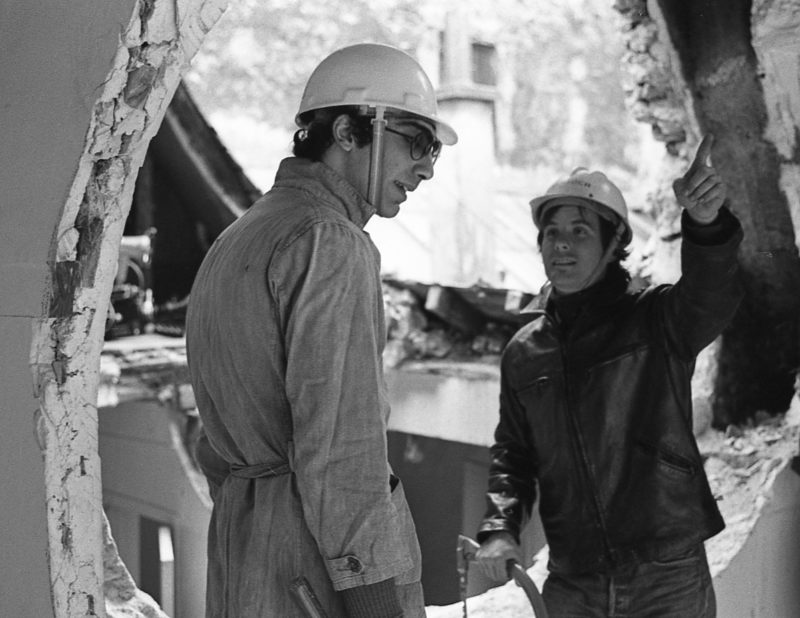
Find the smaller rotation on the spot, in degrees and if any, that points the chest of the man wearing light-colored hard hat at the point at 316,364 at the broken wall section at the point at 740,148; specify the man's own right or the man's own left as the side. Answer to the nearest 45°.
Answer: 0° — they already face it

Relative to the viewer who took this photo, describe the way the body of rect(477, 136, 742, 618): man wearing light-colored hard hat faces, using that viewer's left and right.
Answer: facing the viewer and to the left of the viewer

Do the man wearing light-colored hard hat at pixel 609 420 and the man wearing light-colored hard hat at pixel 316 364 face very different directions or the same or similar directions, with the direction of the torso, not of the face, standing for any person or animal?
very different directions

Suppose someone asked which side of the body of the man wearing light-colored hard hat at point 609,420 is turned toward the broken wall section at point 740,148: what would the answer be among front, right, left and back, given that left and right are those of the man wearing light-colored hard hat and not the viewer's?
back

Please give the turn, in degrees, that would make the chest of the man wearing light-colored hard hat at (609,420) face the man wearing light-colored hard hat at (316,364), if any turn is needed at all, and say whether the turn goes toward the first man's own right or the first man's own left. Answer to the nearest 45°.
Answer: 0° — they already face them

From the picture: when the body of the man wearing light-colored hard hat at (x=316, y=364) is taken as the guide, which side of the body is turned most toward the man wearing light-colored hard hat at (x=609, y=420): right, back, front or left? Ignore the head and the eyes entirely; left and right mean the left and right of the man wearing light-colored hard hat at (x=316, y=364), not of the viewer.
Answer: front

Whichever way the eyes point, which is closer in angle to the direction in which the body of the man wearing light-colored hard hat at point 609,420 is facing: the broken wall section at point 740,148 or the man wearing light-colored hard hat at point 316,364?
the man wearing light-colored hard hat

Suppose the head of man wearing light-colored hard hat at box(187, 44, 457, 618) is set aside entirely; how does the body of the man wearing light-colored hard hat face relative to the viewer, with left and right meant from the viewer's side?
facing away from the viewer and to the right of the viewer

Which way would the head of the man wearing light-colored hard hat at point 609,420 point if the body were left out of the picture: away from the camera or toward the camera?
toward the camera

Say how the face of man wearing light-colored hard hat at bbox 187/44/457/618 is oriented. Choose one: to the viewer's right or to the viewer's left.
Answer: to the viewer's right

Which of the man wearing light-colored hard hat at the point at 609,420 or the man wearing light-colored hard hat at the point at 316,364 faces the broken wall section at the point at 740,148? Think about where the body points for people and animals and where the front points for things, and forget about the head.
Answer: the man wearing light-colored hard hat at the point at 316,364
